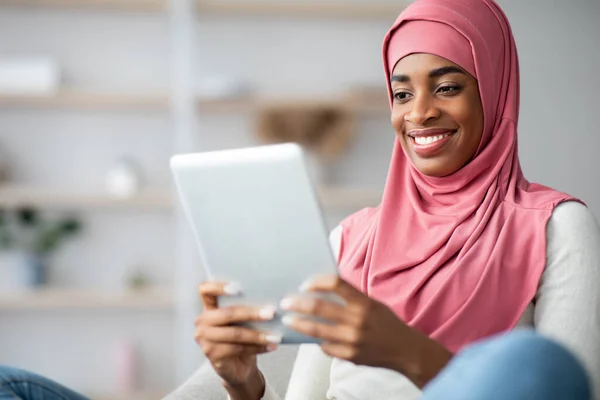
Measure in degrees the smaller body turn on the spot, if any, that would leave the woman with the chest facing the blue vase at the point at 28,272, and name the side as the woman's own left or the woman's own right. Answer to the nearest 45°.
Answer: approximately 90° to the woman's own right

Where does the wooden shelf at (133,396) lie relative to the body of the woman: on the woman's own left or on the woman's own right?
on the woman's own right

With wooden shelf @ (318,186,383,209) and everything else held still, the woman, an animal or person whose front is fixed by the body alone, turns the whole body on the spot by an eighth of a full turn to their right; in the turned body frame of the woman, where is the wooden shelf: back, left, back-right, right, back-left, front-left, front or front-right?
right

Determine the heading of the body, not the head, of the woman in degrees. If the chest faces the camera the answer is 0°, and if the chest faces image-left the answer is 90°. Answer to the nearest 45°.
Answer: approximately 45°

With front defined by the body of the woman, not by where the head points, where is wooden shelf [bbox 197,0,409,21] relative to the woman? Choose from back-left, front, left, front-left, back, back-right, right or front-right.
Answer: back-right

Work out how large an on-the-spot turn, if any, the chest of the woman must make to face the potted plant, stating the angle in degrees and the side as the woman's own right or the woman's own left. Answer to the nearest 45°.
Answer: approximately 90° to the woman's own right

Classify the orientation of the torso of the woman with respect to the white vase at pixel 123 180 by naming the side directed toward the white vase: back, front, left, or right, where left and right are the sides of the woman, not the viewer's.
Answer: right

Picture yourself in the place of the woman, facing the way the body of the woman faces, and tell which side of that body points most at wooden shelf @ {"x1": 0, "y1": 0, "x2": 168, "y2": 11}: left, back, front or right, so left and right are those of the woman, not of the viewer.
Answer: right

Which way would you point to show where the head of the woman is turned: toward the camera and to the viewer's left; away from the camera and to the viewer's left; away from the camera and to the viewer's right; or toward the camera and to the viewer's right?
toward the camera and to the viewer's left

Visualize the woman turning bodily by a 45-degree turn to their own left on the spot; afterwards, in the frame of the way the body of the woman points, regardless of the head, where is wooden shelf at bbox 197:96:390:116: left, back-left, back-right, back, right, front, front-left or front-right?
back

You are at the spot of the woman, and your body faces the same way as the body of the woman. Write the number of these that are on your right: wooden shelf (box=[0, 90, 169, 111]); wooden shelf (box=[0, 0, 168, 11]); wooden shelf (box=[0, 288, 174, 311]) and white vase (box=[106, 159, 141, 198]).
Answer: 4

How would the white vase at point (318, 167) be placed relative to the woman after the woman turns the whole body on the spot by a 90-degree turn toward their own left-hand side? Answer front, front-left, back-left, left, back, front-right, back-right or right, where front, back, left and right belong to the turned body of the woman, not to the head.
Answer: back-left

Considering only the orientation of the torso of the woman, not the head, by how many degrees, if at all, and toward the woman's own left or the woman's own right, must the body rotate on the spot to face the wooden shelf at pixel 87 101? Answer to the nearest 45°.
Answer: approximately 90° to the woman's own right
